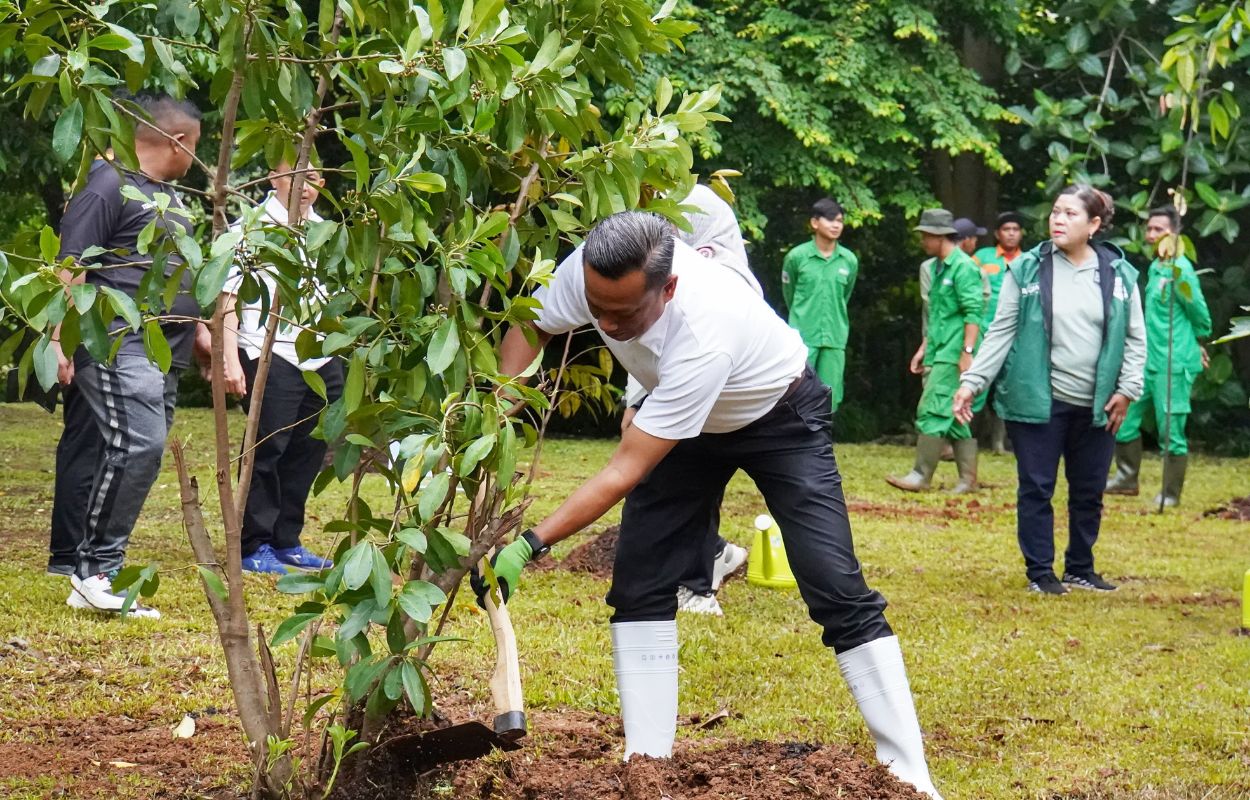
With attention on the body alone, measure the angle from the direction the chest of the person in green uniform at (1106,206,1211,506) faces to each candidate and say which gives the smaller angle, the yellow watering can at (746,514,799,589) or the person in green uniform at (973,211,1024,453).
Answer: the yellow watering can

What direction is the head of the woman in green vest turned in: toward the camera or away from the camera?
toward the camera

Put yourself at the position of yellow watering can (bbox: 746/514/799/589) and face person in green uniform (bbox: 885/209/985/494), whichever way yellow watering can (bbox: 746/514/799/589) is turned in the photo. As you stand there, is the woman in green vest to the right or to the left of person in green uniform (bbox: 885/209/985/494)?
right

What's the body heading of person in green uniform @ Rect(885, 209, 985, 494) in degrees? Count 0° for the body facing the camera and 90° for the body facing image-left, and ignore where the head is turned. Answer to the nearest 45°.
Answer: approximately 90°

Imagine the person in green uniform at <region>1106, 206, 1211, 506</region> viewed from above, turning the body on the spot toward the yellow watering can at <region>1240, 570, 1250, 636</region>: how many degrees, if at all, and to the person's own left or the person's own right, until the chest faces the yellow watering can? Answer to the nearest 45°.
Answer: approximately 45° to the person's own left

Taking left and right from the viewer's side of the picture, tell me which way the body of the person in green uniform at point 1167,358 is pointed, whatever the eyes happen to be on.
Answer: facing the viewer and to the left of the viewer

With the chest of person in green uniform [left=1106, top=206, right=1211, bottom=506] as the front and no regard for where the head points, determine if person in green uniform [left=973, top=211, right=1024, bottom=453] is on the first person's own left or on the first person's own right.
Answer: on the first person's own right

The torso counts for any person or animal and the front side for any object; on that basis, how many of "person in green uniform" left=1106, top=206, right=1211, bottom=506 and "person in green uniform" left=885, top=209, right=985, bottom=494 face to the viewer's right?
0
